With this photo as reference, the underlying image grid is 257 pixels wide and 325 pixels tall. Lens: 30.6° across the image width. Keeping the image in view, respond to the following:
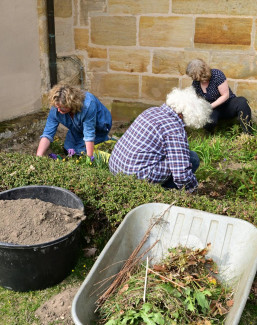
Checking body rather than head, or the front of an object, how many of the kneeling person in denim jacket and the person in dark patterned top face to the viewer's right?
0

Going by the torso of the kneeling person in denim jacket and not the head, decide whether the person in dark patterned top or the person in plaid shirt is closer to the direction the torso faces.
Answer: the person in plaid shirt

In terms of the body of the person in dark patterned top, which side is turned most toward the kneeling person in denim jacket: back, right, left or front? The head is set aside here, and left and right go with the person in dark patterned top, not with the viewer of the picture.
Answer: front

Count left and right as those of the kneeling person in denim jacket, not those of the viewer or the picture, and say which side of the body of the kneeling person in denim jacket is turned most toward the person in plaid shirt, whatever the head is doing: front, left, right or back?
left

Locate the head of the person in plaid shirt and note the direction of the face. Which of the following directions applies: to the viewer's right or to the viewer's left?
to the viewer's right

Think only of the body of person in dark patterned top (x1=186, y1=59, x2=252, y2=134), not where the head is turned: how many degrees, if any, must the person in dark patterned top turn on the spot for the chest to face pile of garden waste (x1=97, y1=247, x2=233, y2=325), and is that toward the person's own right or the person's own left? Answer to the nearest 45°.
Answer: approximately 45° to the person's own left

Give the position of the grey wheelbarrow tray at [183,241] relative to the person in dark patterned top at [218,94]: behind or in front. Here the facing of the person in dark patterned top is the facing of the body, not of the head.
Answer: in front

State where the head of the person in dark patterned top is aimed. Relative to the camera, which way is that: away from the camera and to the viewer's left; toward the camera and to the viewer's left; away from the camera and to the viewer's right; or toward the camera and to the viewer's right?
toward the camera and to the viewer's left

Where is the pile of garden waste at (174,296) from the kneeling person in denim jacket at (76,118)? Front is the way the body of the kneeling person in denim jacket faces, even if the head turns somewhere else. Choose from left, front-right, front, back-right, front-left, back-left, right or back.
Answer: front-left

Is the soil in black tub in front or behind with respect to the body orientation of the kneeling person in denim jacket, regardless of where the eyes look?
in front
